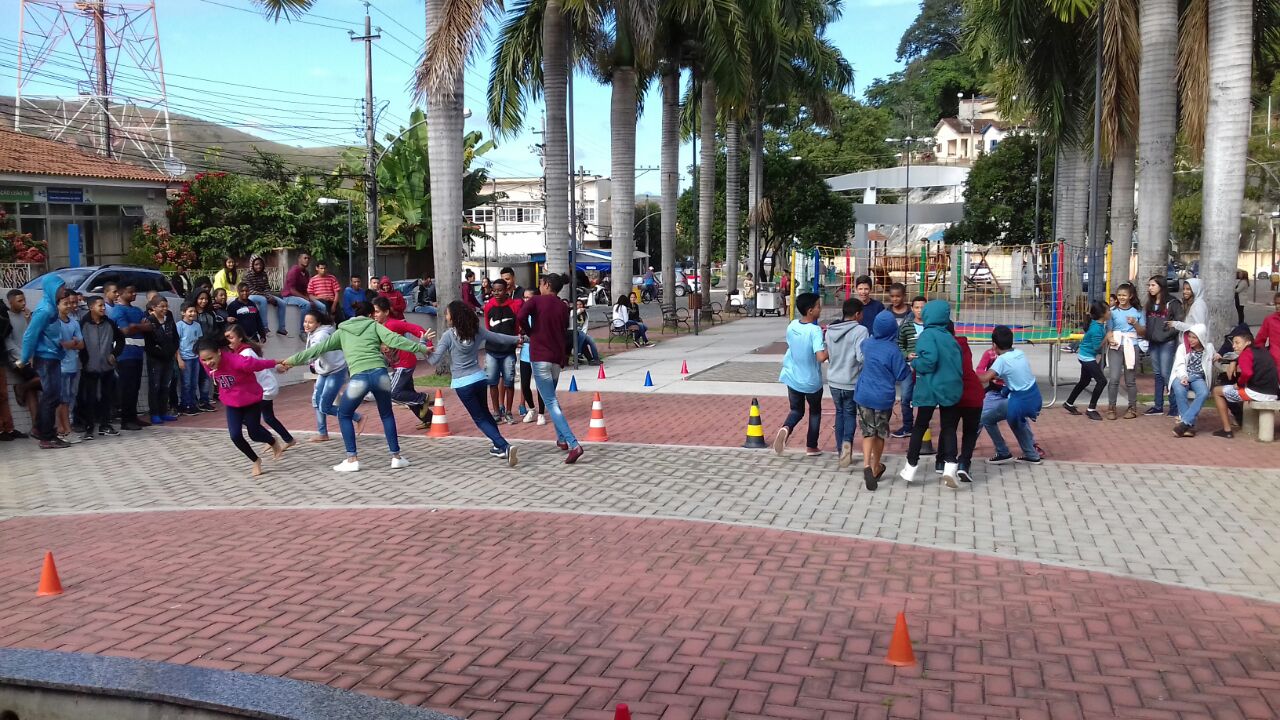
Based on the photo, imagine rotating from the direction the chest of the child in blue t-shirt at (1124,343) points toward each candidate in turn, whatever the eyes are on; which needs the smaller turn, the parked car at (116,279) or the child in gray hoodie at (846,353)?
the child in gray hoodie

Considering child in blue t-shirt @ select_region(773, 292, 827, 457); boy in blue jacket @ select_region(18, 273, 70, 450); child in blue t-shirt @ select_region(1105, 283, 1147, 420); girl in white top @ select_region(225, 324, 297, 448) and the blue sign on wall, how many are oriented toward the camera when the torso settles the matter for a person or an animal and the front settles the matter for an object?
2

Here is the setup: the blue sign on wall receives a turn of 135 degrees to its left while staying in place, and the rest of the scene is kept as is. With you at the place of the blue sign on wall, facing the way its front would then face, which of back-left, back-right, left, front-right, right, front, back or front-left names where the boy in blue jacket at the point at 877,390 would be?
back-right

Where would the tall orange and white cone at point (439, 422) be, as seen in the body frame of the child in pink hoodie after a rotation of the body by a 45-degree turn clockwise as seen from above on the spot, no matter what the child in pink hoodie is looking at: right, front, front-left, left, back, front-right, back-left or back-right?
back-right

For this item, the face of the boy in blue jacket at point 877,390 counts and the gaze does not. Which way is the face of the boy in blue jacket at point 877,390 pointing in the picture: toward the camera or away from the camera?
away from the camera

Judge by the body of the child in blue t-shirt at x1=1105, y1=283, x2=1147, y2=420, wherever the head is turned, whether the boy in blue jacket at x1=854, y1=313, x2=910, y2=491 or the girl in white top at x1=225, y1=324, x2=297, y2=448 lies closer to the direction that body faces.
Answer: the boy in blue jacket

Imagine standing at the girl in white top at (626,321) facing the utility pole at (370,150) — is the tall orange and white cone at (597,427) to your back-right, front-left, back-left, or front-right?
back-left

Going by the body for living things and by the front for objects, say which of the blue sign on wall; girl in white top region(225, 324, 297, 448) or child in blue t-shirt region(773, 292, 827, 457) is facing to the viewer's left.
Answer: the girl in white top

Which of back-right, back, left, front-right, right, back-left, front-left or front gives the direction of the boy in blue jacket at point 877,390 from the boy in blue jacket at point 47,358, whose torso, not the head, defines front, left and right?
front-right

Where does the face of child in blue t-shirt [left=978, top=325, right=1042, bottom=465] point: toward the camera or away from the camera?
away from the camera

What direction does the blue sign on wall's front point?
toward the camera

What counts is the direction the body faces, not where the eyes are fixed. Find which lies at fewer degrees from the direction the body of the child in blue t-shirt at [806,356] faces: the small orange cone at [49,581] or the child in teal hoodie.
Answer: the child in teal hoodie

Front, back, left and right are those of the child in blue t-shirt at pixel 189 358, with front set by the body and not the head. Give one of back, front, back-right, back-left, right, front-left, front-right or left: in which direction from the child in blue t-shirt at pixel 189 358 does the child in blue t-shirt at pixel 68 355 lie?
right

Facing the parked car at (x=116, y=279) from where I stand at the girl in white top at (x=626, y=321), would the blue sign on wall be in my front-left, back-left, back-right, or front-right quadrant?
front-right

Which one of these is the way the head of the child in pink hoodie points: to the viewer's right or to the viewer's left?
to the viewer's left

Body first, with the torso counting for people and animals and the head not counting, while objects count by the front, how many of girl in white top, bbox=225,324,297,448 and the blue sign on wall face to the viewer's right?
0

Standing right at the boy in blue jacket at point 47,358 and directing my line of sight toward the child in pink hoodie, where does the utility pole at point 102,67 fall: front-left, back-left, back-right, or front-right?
back-left

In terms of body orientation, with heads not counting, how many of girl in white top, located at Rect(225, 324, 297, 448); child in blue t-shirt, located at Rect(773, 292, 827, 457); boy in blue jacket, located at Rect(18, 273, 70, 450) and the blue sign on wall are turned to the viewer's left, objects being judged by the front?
1
